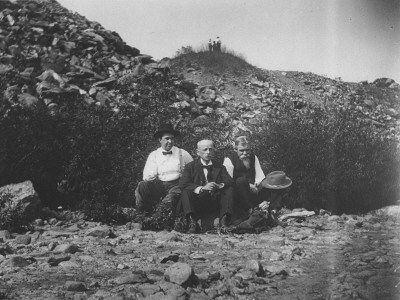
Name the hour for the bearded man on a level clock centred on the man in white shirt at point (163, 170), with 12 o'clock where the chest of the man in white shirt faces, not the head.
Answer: The bearded man is roughly at 9 o'clock from the man in white shirt.

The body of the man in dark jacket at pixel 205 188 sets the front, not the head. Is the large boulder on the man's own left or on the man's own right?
on the man's own right

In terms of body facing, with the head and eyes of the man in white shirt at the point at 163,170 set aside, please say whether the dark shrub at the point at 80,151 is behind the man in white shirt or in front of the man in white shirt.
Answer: behind

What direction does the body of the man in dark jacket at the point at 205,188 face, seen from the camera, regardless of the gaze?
toward the camera

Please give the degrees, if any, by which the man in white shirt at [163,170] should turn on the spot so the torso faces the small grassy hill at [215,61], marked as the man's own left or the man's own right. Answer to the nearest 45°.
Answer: approximately 180°

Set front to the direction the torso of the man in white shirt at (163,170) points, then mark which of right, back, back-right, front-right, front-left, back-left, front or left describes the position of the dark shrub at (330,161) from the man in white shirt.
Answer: back-left

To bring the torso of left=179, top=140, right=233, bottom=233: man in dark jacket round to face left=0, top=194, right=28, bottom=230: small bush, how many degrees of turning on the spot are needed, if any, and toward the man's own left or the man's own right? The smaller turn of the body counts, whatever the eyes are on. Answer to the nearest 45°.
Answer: approximately 90° to the man's own right

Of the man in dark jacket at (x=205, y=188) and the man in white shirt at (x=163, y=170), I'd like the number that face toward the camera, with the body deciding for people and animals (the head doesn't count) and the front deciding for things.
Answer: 2

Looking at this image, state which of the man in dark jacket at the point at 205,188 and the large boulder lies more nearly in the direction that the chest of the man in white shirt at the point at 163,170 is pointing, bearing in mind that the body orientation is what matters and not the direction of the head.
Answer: the man in dark jacket

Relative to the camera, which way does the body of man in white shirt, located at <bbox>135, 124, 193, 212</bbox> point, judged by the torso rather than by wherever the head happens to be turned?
toward the camera

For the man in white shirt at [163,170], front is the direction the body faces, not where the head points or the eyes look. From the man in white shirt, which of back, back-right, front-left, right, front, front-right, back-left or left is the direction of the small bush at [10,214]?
right
